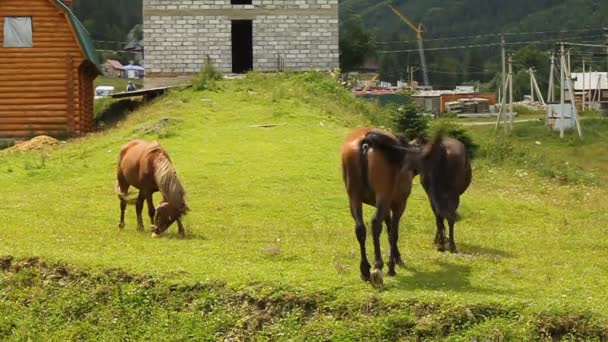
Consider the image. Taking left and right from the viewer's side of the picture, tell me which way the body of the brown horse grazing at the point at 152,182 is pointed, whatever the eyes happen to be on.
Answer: facing the viewer and to the right of the viewer

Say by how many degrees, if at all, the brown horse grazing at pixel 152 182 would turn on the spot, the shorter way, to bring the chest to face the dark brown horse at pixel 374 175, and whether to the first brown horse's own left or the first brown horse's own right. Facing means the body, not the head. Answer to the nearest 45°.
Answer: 0° — it already faces it

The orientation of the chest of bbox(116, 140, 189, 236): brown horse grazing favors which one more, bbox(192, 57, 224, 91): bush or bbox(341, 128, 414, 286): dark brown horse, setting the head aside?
the dark brown horse

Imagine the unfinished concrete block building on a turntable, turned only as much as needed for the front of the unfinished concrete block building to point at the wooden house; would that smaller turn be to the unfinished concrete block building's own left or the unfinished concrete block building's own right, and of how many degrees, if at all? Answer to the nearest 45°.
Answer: approximately 45° to the unfinished concrete block building's own right

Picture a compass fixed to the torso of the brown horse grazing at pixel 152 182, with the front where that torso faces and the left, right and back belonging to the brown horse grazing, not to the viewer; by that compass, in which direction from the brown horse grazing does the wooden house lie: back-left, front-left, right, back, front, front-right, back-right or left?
back-left

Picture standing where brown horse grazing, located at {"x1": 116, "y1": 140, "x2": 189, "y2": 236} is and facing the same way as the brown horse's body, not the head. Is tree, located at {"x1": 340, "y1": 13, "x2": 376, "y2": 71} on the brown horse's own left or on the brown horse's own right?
on the brown horse's own left

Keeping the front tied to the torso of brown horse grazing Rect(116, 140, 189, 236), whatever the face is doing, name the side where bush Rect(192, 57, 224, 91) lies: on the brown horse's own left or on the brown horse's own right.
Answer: on the brown horse's own left

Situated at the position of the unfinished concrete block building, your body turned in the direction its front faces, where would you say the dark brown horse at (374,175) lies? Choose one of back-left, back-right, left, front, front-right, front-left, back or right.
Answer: front

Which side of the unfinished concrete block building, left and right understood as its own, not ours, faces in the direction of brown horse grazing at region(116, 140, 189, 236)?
front

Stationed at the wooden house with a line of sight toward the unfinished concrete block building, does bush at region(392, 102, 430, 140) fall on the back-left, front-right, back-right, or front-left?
front-right

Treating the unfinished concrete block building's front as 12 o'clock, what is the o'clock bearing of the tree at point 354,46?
The tree is roughly at 7 o'clock from the unfinished concrete block building.

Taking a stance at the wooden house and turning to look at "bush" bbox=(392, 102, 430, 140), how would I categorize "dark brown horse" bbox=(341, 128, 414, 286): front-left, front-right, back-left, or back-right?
front-right

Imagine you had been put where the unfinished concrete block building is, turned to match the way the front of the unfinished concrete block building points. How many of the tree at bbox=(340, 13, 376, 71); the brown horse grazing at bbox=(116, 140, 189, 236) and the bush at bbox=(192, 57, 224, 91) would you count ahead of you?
2

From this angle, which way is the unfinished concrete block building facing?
toward the camera

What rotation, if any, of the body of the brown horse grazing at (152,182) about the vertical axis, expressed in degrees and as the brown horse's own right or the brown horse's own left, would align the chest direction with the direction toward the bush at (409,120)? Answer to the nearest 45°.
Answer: approximately 90° to the brown horse's own left
